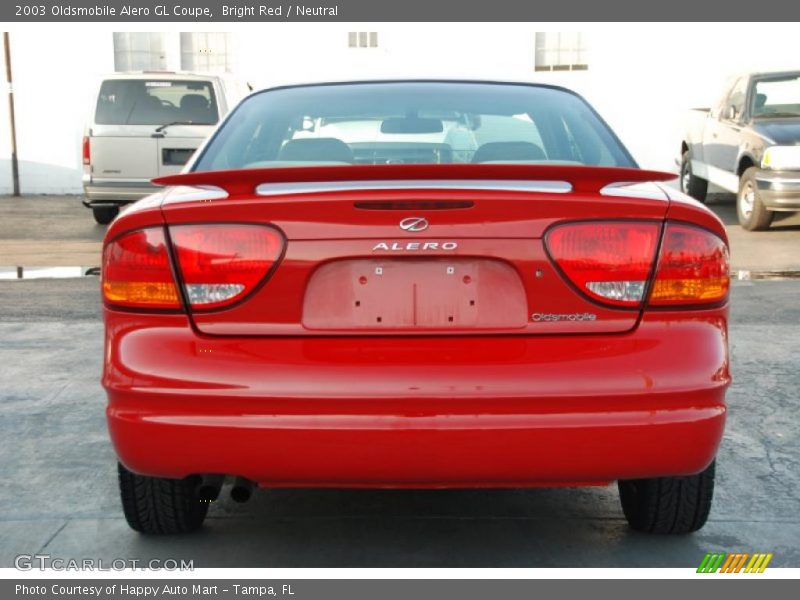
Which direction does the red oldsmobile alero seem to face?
away from the camera
